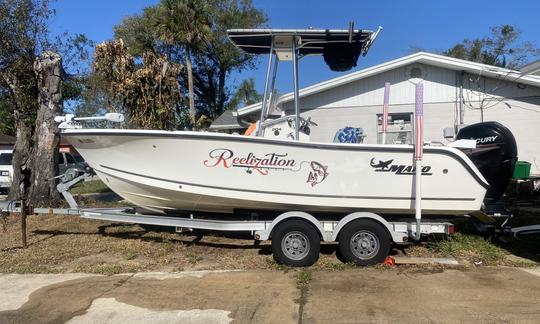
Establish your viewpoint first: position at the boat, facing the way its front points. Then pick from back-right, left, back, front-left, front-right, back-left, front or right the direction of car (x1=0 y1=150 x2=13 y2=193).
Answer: front-right

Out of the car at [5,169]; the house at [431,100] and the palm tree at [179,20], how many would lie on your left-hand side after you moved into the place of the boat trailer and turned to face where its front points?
0

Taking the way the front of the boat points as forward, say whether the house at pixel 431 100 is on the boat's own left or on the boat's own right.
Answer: on the boat's own right

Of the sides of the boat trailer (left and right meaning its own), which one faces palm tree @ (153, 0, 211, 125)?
right

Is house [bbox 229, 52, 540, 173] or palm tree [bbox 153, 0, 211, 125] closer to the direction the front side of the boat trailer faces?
the palm tree

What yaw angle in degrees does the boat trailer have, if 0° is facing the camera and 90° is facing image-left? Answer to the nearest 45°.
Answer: approximately 90°

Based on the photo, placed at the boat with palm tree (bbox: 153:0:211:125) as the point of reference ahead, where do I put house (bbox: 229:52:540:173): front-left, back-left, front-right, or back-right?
front-right

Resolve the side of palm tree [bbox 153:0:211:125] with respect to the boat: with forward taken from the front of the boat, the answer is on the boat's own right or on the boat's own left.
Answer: on the boat's own right

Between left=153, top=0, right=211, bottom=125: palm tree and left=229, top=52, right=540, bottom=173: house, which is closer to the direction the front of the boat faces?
the palm tree

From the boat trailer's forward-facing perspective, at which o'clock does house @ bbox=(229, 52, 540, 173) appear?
The house is roughly at 4 o'clock from the boat trailer.

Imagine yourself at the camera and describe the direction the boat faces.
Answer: facing to the left of the viewer

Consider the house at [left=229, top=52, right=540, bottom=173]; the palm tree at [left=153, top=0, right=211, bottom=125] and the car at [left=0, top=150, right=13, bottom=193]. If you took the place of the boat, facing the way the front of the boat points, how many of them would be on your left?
0

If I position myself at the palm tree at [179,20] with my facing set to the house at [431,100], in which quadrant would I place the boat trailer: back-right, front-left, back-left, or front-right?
front-right
